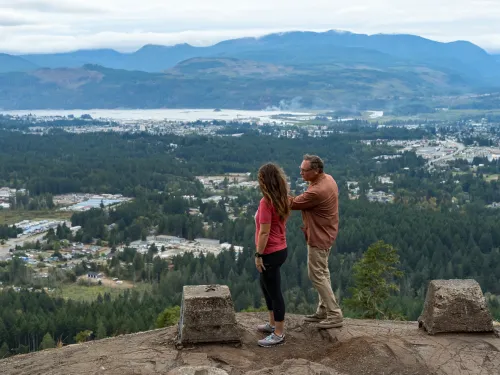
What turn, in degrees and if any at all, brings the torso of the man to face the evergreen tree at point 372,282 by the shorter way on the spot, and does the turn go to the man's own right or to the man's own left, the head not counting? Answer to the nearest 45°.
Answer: approximately 90° to the man's own right

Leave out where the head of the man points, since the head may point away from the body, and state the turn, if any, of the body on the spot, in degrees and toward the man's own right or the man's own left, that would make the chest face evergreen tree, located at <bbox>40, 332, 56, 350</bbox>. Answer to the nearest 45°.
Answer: approximately 45° to the man's own right

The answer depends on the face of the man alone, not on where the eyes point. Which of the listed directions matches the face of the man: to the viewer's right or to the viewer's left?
to the viewer's left

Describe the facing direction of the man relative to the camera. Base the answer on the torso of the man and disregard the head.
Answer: to the viewer's left

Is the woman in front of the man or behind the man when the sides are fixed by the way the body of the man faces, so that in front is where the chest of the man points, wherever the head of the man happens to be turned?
in front

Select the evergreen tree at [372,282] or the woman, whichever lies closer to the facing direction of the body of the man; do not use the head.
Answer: the woman

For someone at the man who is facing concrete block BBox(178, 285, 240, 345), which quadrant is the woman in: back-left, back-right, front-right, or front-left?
front-left

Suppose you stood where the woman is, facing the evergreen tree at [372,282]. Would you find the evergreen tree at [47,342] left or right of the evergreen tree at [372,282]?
left

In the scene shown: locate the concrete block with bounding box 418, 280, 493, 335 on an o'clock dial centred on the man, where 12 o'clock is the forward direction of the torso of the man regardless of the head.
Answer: The concrete block is roughly at 6 o'clock from the man.
